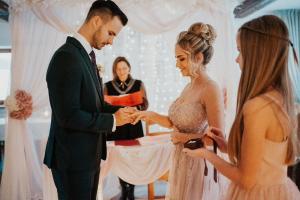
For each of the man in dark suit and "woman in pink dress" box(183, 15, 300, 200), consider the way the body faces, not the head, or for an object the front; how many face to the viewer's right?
1

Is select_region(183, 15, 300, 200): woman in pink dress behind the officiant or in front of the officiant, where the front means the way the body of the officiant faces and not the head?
in front

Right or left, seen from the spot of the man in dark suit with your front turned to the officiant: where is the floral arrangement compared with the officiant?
left

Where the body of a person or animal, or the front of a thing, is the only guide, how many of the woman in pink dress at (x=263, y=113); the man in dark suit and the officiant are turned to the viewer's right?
1

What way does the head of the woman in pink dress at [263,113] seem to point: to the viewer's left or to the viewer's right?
to the viewer's left

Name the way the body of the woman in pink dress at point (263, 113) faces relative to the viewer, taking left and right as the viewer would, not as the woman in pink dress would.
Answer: facing away from the viewer and to the left of the viewer

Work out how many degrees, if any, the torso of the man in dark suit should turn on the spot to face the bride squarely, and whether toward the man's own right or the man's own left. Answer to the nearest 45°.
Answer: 0° — they already face them

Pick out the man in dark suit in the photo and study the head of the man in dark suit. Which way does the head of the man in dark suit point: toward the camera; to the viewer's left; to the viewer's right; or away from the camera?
to the viewer's right

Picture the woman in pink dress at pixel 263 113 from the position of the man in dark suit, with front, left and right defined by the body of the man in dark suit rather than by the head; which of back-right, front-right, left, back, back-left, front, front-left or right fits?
front-right

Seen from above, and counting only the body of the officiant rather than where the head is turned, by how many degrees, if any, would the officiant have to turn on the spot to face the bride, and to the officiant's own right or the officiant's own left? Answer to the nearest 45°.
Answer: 0° — they already face them

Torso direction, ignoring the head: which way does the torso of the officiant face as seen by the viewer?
toward the camera

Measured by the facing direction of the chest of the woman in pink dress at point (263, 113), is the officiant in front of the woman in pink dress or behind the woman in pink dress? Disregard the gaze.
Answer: in front

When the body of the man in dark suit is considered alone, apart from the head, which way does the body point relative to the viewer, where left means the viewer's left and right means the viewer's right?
facing to the right of the viewer

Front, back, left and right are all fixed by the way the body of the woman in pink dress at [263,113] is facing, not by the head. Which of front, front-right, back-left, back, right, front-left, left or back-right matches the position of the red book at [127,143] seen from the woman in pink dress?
front
